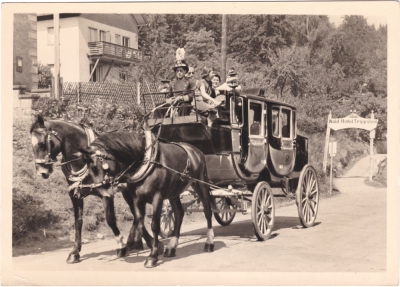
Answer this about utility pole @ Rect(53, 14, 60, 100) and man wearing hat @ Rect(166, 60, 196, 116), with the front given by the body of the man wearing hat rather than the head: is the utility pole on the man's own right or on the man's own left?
on the man's own right

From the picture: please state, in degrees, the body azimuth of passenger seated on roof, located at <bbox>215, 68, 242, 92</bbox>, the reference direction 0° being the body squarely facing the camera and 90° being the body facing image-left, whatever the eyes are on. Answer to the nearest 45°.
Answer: approximately 45°

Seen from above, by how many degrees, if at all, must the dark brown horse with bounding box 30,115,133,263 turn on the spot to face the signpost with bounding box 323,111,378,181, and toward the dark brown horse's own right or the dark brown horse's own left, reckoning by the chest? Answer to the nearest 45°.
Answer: approximately 180°

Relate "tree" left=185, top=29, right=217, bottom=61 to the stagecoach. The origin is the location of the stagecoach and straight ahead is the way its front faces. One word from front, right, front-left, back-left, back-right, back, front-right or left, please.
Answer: back-right

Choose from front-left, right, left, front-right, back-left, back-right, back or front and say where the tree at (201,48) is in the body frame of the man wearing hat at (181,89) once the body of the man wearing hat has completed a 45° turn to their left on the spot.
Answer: back

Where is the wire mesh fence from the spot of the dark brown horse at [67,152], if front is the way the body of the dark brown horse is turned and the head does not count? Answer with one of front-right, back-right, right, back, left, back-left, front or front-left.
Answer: back-right

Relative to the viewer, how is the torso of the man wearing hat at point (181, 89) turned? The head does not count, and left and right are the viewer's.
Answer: facing the viewer and to the left of the viewer

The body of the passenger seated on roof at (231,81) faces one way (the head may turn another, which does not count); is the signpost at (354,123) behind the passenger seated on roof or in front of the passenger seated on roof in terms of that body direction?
behind

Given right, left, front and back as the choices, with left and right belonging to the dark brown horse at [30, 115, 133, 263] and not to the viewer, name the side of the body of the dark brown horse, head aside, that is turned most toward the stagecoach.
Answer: back
